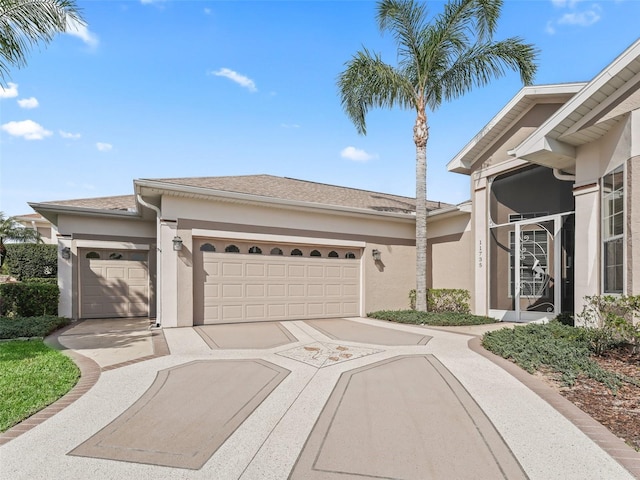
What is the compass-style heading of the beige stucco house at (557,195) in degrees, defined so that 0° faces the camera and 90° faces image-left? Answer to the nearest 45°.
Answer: approximately 45°

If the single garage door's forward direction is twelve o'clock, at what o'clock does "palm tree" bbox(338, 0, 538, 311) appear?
The palm tree is roughly at 10 o'clock from the single garage door.
